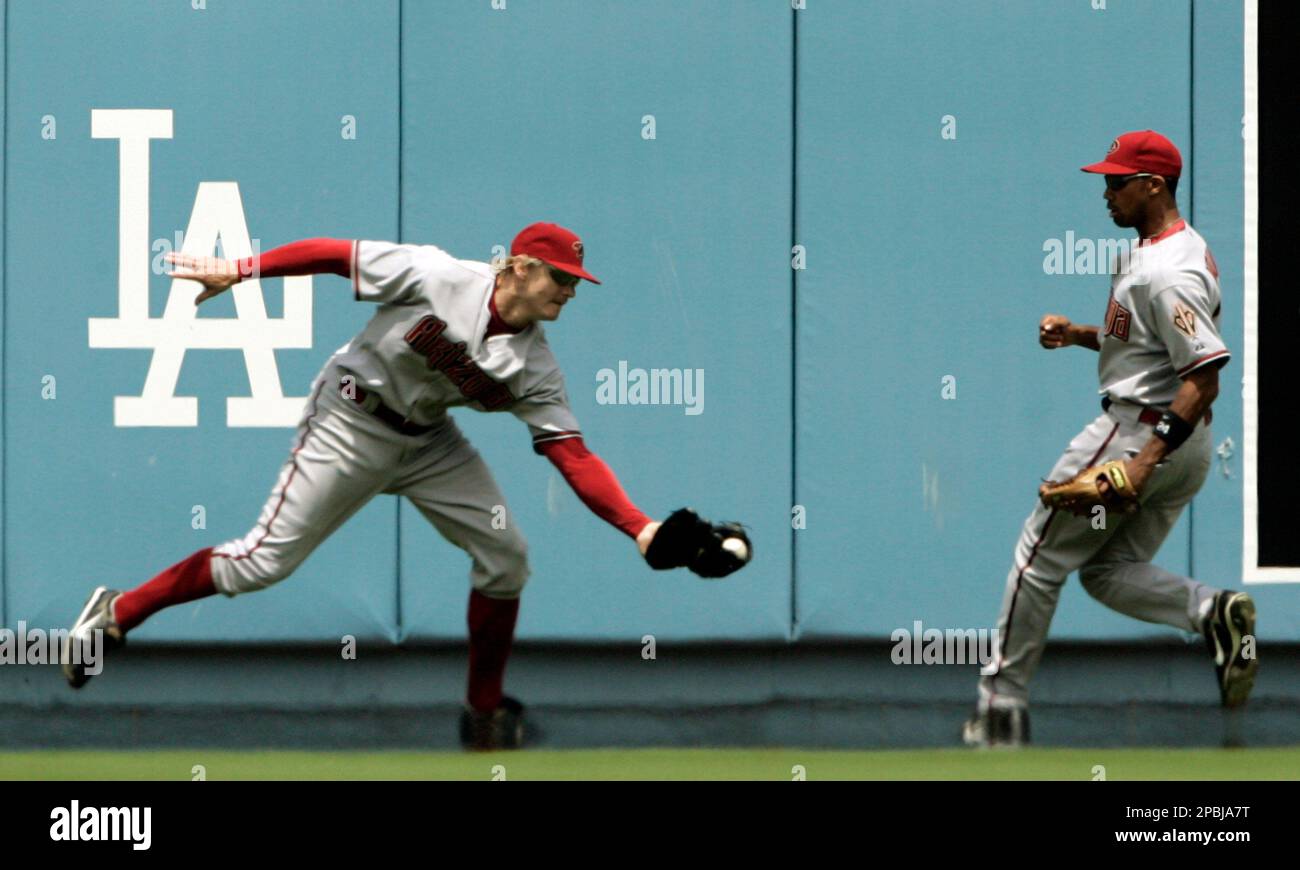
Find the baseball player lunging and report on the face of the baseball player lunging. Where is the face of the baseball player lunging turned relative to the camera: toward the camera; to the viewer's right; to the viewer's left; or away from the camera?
to the viewer's right

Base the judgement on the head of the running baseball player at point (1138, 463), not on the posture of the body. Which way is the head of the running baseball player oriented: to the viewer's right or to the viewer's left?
to the viewer's left

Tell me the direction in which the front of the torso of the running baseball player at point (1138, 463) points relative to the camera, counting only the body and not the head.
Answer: to the viewer's left

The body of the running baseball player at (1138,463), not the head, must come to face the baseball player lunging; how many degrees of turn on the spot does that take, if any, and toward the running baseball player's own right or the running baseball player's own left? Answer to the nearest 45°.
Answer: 0° — they already face them
